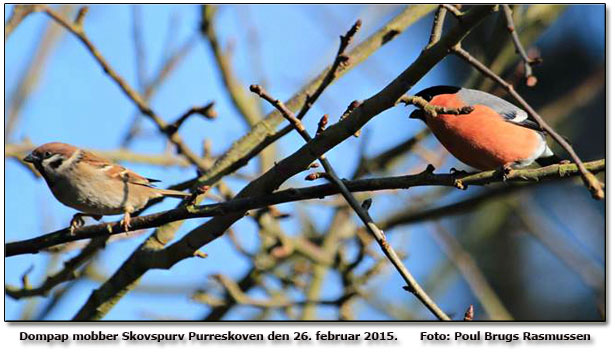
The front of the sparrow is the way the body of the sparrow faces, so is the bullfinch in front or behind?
behind

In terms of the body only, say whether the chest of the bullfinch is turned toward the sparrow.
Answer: yes

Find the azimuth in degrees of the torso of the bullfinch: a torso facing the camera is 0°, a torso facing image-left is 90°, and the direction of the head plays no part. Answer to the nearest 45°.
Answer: approximately 90°

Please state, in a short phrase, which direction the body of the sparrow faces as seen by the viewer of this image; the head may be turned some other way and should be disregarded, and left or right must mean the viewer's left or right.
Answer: facing to the left of the viewer

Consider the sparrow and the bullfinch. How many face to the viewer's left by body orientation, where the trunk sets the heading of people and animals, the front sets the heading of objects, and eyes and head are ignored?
2
